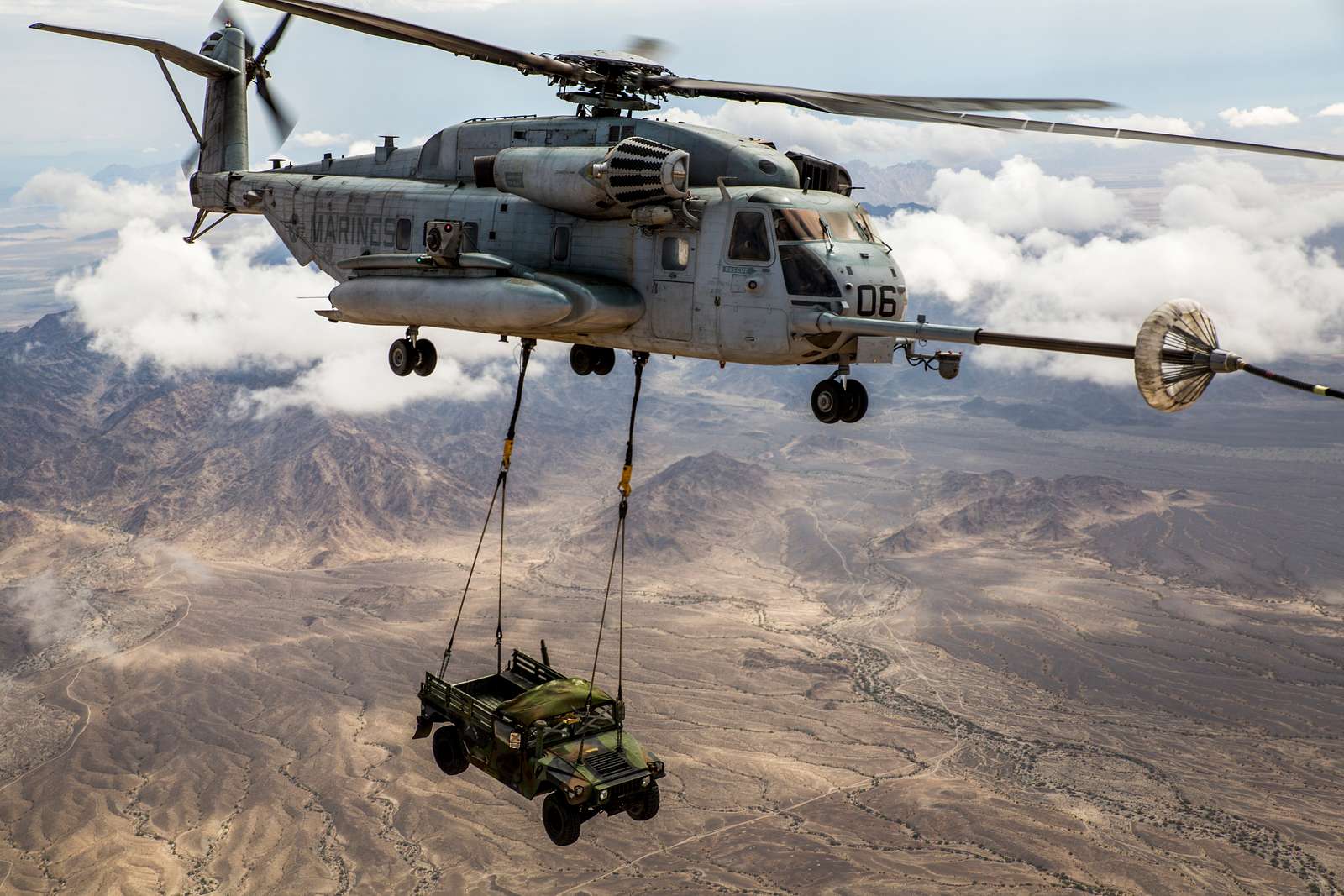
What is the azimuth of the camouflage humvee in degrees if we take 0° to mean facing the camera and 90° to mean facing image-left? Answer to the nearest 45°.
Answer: approximately 315°

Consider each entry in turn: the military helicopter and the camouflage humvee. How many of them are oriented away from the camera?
0

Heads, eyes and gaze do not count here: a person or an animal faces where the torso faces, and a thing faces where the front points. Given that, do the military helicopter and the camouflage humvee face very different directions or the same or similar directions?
same or similar directions

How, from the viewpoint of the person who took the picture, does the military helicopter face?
facing the viewer and to the right of the viewer
